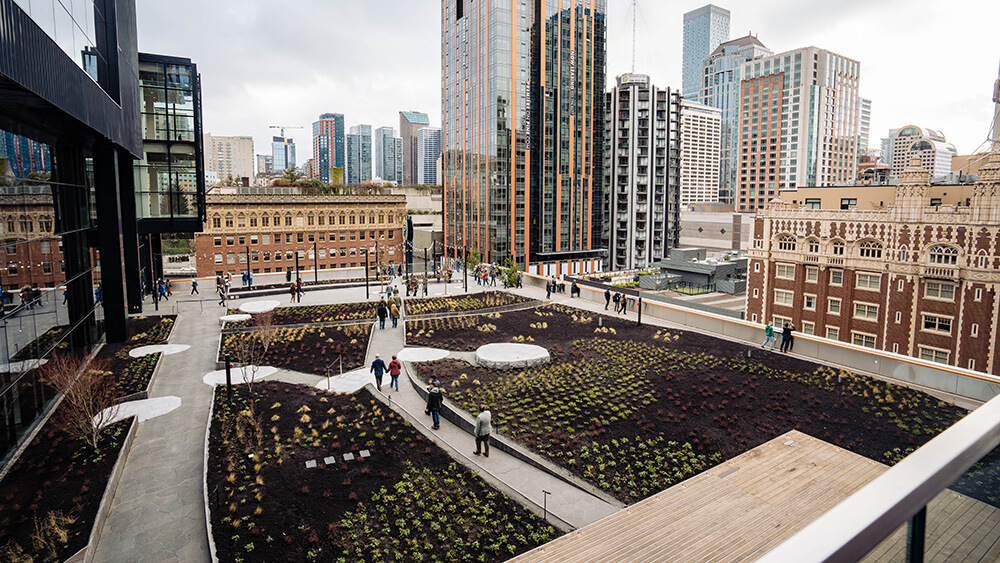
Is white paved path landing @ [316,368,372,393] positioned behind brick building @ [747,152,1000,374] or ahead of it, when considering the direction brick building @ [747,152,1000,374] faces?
ahead

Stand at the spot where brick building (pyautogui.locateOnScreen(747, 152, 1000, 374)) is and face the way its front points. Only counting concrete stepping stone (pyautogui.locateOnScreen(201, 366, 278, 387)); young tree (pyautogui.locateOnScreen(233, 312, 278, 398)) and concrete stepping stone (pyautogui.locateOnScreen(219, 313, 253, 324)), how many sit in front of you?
3

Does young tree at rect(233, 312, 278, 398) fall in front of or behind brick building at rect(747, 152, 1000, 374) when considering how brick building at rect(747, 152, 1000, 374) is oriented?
in front

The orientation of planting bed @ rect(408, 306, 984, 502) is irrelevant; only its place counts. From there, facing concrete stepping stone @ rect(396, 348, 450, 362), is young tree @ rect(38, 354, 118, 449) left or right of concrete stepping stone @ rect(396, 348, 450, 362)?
left

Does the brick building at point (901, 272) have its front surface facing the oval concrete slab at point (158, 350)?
yes

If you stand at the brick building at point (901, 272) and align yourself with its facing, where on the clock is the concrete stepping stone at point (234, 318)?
The concrete stepping stone is roughly at 12 o'clock from the brick building.

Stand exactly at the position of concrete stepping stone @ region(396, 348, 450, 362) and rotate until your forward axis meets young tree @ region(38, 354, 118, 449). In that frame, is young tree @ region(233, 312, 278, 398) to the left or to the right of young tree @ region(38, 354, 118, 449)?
right

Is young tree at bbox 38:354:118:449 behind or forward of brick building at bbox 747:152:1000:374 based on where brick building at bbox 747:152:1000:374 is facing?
forward

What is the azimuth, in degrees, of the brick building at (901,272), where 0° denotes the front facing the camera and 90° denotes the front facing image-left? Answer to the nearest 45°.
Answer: approximately 45°

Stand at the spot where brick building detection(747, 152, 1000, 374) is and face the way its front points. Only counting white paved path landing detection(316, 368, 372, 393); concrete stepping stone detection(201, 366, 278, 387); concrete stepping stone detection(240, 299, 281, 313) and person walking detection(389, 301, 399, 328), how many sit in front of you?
4

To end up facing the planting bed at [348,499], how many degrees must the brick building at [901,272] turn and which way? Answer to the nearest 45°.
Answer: approximately 45° to its left

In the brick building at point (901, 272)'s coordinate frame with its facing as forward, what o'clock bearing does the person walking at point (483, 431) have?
The person walking is roughly at 11 o'clock from the brick building.

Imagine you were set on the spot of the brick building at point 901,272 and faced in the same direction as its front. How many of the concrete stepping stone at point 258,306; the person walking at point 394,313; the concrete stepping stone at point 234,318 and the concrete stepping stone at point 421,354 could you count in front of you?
4

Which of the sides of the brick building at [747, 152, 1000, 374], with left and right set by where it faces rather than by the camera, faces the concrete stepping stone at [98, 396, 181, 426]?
front

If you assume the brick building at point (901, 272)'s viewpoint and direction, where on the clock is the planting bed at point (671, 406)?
The planting bed is roughly at 11 o'clock from the brick building.
